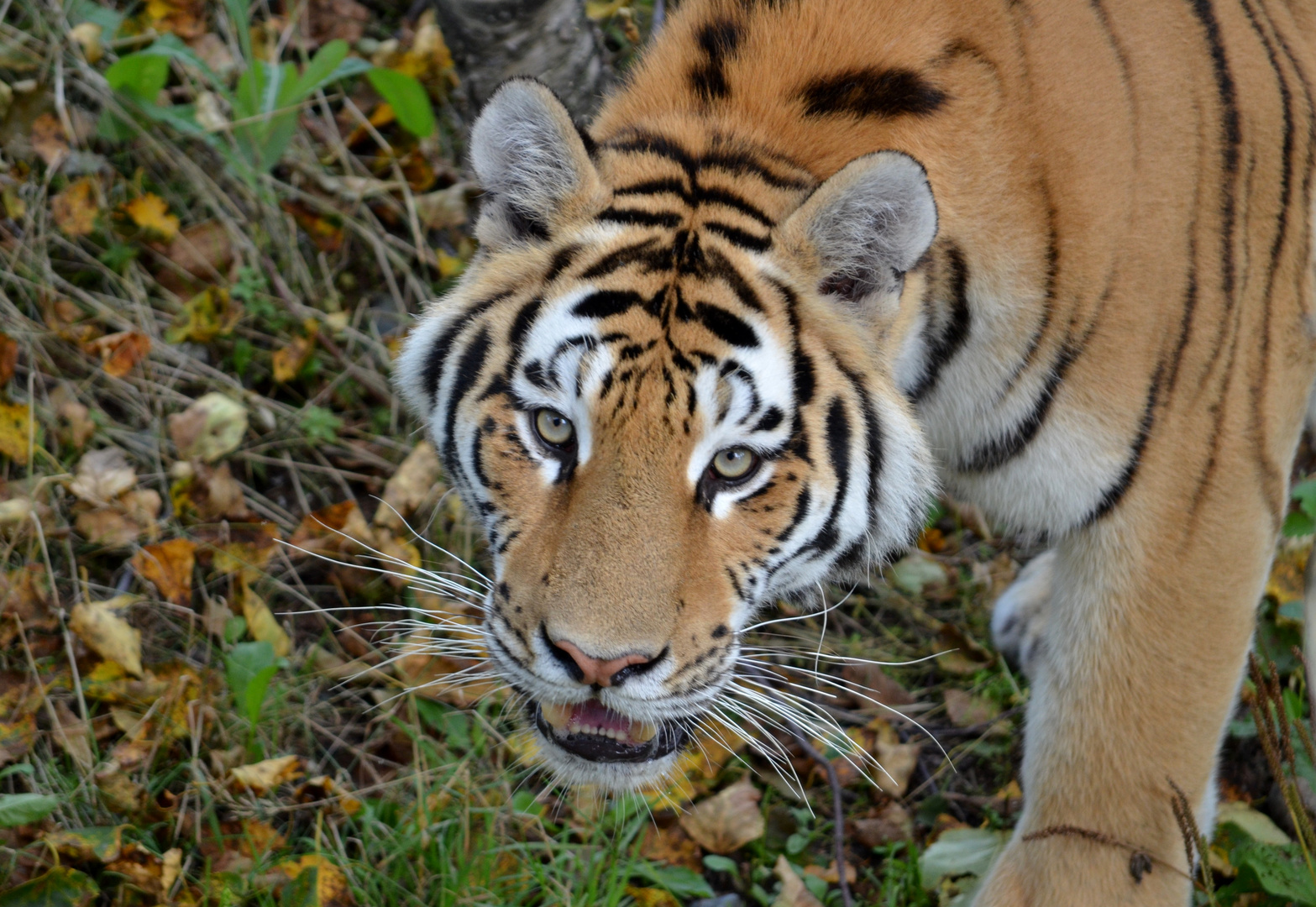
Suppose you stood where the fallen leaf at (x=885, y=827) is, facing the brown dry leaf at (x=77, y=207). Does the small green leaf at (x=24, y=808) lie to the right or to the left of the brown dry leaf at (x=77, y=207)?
left

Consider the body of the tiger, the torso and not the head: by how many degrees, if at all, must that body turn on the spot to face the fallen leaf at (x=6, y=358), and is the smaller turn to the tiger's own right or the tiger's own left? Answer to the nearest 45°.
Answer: approximately 45° to the tiger's own right

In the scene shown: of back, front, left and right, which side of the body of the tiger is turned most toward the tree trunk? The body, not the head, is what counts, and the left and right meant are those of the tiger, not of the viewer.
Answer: right

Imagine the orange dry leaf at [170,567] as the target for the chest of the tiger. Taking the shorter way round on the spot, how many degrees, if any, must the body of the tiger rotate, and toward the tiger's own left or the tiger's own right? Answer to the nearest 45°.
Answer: approximately 45° to the tiger's own right

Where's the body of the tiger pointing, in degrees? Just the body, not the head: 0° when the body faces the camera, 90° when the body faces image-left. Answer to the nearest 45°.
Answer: approximately 45°

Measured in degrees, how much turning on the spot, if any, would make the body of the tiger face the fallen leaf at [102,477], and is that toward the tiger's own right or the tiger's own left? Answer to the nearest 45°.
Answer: approximately 45° to the tiger's own right

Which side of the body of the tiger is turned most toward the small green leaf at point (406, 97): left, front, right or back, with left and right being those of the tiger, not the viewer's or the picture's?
right
